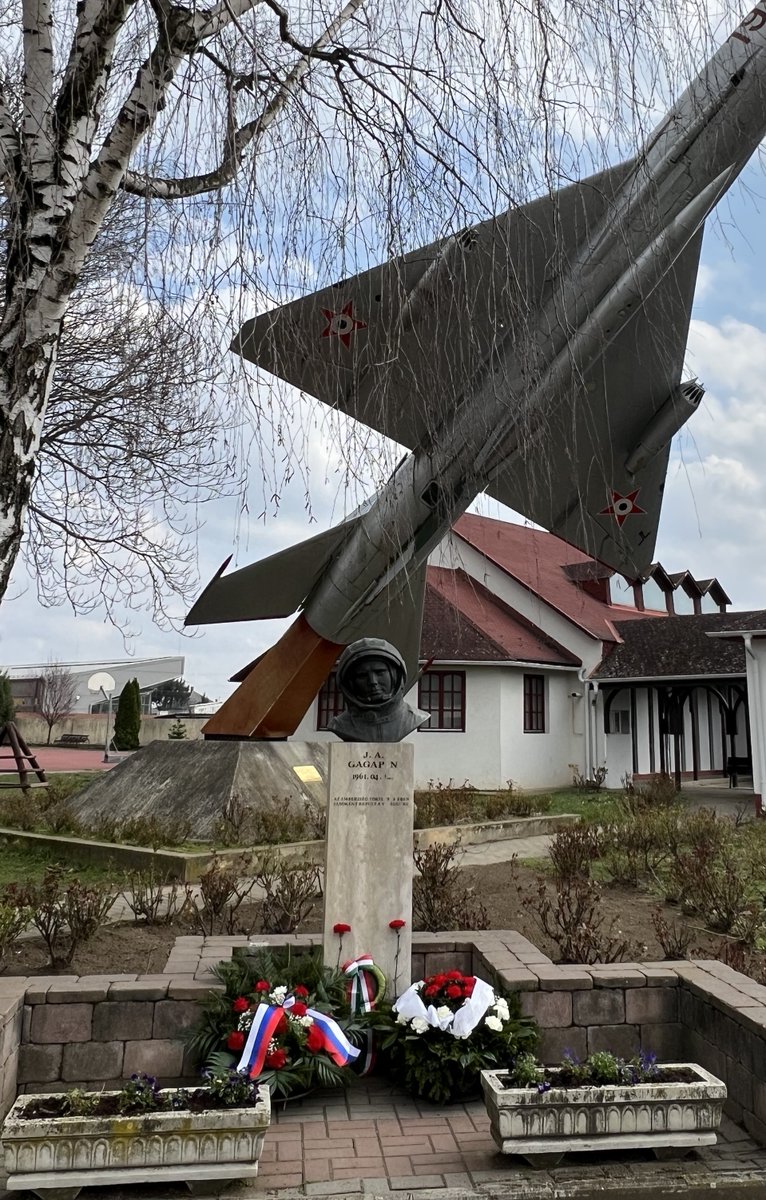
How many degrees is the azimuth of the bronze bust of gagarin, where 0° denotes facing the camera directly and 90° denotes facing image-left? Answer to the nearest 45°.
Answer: approximately 0°

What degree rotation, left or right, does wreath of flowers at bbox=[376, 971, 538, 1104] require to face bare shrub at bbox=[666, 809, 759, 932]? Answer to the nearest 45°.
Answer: approximately 135° to its left

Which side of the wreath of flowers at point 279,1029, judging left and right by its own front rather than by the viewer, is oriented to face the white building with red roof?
back

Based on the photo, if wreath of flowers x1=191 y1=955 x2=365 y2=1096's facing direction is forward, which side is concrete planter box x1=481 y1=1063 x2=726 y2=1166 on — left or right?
on its left

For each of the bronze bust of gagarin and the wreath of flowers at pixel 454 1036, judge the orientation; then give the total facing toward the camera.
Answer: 2

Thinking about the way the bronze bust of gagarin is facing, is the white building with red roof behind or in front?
behind
